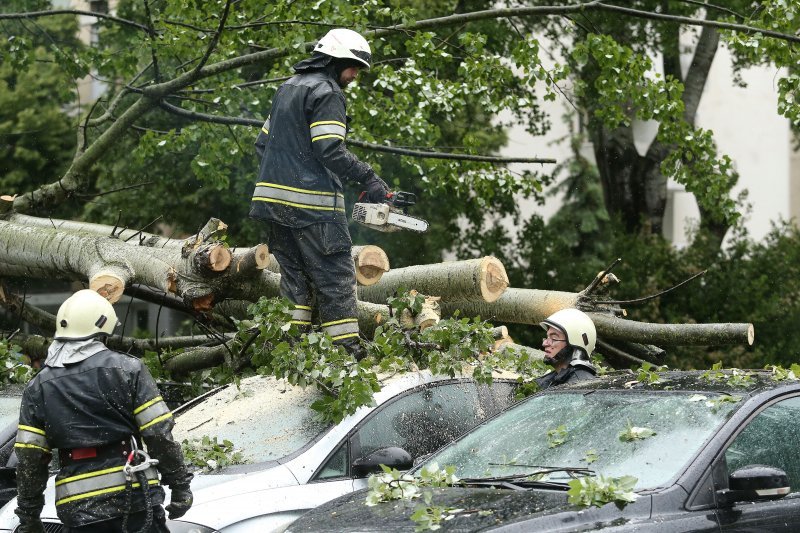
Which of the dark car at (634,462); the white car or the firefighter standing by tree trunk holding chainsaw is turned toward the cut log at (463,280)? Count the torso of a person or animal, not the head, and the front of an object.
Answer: the firefighter standing by tree trunk holding chainsaw

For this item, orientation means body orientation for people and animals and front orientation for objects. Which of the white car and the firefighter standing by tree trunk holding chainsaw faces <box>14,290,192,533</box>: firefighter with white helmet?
the white car

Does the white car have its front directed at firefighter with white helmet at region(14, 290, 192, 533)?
yes

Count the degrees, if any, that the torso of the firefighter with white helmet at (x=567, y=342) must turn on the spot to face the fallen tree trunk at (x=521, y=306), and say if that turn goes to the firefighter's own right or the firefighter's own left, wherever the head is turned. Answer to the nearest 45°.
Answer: approximately 90° to the firefighter's own right

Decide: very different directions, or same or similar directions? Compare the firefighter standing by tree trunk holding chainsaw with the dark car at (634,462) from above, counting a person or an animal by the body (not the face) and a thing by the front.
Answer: very different directions

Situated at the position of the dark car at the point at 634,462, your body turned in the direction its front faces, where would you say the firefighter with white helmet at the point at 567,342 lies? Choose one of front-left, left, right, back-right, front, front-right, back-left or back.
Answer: back-right

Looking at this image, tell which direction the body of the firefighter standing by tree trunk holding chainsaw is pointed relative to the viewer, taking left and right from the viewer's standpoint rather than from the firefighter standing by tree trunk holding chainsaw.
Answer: facing away from the viewer and to the right of the viewer

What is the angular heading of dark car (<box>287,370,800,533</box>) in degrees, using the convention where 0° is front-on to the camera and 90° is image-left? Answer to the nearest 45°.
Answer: approximately 45°

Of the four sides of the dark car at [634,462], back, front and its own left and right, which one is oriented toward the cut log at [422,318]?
right

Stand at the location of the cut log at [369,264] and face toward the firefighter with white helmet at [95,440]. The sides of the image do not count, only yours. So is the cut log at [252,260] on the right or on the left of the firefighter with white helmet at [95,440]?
right
